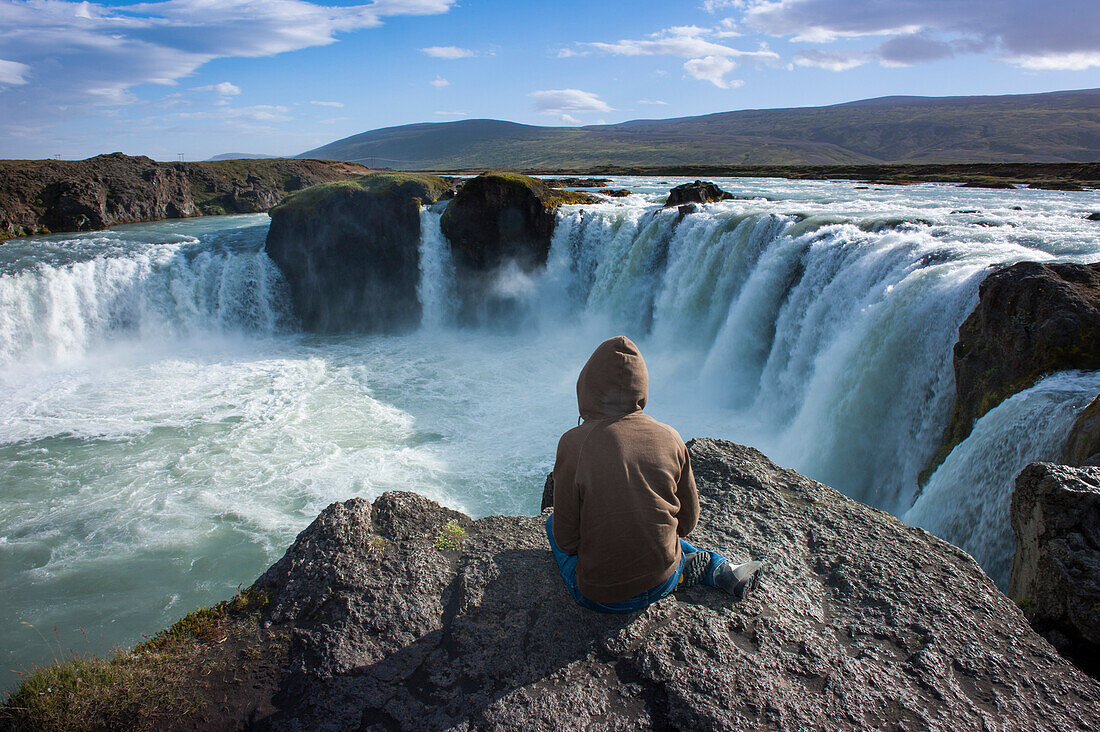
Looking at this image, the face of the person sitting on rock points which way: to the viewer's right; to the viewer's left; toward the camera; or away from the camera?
away from the camera

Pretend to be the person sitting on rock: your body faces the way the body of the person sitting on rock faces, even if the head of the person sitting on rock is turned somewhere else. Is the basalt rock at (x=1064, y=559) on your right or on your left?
on your right

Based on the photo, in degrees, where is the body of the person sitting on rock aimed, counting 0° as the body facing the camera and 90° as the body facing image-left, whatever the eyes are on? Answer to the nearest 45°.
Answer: approximately 180°

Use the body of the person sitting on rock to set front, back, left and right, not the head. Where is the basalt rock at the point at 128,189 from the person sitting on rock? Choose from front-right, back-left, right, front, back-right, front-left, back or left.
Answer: front-left

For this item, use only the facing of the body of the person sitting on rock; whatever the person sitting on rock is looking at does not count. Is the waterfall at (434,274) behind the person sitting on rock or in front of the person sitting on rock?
in front

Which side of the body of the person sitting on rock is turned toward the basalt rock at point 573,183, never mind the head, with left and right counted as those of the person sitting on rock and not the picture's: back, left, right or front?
front

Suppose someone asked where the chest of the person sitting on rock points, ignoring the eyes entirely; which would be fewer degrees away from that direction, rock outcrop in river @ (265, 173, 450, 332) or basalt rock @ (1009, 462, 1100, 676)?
the rock outcrop in river

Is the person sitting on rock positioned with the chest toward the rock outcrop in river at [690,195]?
yes
